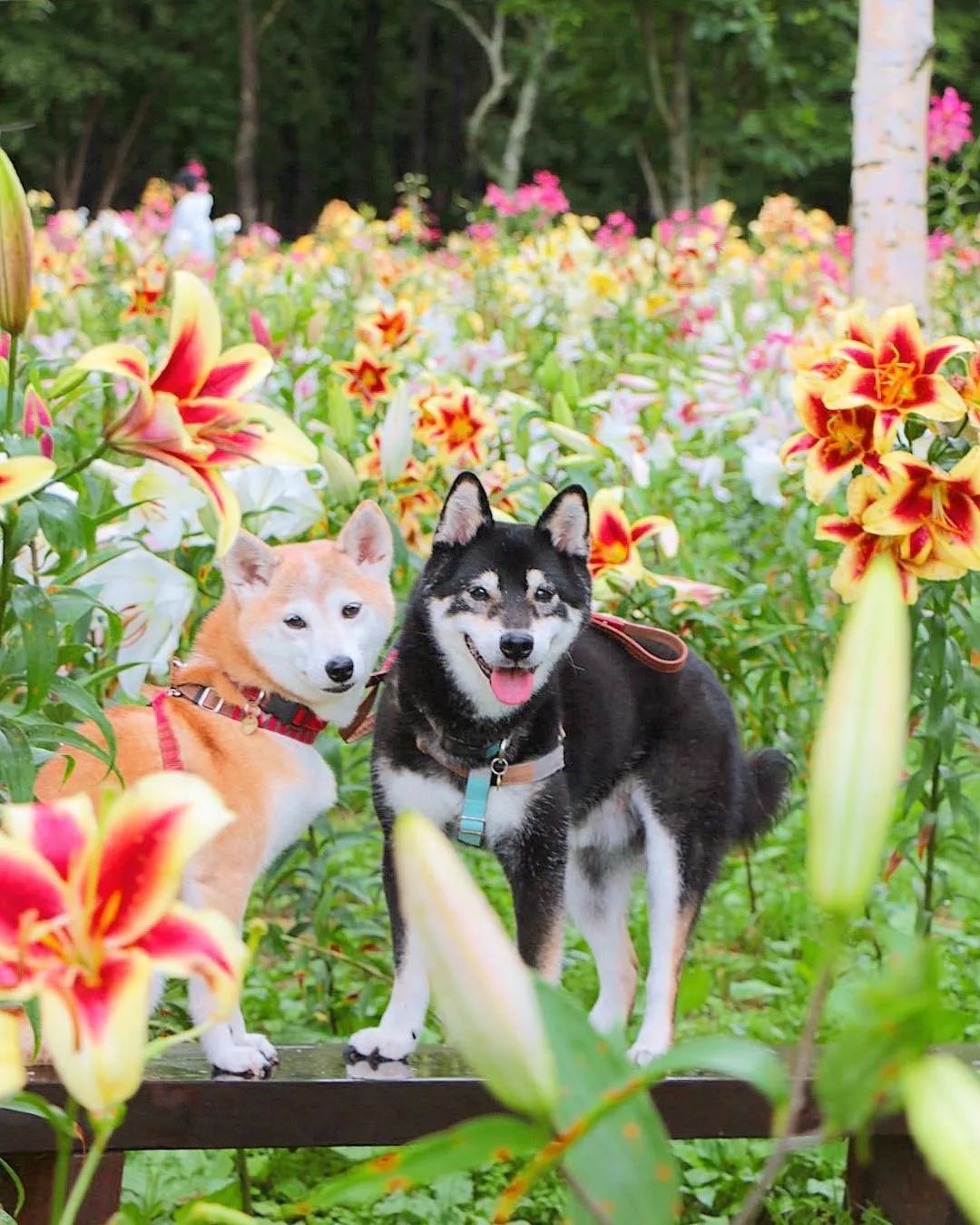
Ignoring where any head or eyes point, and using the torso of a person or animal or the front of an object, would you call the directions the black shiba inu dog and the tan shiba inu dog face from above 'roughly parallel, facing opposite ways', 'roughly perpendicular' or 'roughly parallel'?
roughly perpendicular

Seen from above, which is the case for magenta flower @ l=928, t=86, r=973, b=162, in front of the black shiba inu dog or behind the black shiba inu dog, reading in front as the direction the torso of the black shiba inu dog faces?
behind

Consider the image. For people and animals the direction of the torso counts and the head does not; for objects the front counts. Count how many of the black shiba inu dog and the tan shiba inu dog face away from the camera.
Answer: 0

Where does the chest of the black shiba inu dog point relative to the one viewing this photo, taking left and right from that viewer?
facing the viewer and to the left of the viewer

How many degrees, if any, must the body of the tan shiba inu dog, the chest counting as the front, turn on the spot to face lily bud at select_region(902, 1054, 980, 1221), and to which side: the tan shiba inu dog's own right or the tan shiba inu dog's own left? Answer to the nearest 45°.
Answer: approximately 45° to the tan shiba inu dog's own right

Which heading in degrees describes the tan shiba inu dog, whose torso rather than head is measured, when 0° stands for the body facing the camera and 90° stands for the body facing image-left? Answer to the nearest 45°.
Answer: approximately 315°

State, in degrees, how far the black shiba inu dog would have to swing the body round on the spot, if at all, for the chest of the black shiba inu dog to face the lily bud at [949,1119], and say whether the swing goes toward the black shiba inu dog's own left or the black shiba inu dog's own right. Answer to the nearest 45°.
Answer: approximately 45° to the black shiba inu dog's own left

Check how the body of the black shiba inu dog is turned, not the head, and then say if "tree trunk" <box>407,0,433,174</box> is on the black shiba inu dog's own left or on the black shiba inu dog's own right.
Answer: on the black shiba inu dog's own right

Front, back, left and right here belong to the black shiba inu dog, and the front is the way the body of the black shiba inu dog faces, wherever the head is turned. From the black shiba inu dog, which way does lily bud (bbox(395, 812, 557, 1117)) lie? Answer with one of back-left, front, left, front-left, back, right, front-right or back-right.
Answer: front-left

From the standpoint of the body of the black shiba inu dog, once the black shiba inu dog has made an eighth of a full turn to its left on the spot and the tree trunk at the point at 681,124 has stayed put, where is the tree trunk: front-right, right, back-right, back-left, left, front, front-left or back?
back

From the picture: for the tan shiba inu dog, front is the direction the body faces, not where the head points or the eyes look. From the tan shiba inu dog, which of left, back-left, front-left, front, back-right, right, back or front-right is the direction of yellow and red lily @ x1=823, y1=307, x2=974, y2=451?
front-left
